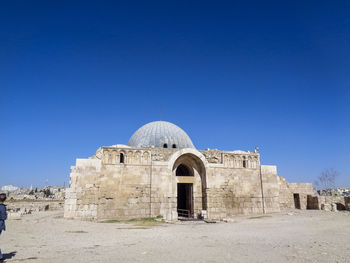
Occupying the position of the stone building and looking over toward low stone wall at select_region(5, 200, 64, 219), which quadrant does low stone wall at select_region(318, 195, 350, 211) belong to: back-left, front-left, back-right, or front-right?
back-right

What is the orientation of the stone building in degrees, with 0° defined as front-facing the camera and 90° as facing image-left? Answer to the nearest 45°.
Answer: approximately 0°

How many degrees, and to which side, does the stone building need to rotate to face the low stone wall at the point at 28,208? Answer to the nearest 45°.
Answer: approximately 135° to its right

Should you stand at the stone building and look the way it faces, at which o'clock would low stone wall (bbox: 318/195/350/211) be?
The low stone wall is roughly at 8 o'clock from the stone building.
